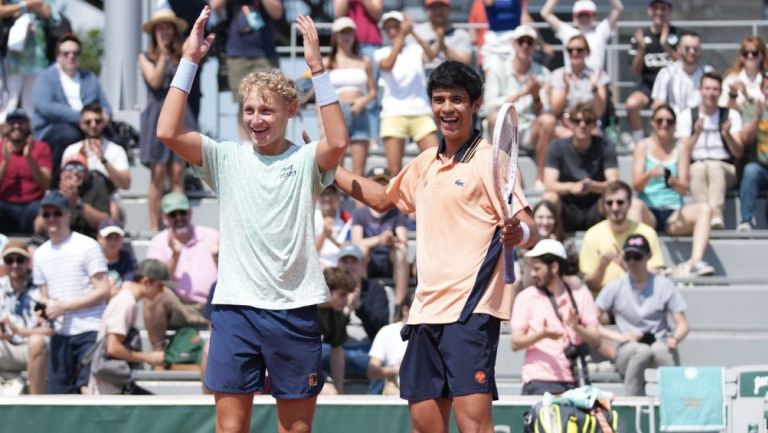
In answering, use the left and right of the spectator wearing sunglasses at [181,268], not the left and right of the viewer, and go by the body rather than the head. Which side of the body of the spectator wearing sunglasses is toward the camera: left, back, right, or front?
front

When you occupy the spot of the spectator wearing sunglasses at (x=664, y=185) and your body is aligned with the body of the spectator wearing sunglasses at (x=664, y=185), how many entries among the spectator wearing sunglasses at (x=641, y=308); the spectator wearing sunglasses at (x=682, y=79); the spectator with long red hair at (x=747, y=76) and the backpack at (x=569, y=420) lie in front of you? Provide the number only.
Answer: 2

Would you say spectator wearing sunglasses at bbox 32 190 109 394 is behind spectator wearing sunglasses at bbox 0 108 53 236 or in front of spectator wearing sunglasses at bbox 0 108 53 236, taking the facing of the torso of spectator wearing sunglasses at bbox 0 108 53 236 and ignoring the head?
in front

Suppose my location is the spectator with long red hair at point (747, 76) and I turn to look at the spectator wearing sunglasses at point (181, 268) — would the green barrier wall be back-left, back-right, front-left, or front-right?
front-left

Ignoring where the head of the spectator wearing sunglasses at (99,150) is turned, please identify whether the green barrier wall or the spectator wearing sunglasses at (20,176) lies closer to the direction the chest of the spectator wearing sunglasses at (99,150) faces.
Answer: the green barrier wall

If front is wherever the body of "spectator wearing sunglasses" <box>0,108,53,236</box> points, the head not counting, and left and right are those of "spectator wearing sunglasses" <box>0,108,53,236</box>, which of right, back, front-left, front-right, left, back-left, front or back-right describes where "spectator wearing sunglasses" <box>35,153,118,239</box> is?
front-left

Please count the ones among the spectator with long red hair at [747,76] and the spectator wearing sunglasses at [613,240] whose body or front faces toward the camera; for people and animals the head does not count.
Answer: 2

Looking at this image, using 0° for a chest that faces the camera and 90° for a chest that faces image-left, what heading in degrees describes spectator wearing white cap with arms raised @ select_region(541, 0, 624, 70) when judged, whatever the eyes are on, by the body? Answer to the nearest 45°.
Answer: approximately 0°

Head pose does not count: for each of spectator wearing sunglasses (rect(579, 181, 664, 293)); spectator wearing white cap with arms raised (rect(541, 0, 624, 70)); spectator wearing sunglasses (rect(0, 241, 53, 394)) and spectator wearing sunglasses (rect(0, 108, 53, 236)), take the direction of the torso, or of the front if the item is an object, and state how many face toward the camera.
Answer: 4

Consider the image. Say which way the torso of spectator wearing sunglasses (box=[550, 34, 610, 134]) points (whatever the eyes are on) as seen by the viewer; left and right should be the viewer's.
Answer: facing the viewer

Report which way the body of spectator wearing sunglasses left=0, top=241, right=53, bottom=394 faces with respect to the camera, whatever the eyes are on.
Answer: toward the camera
